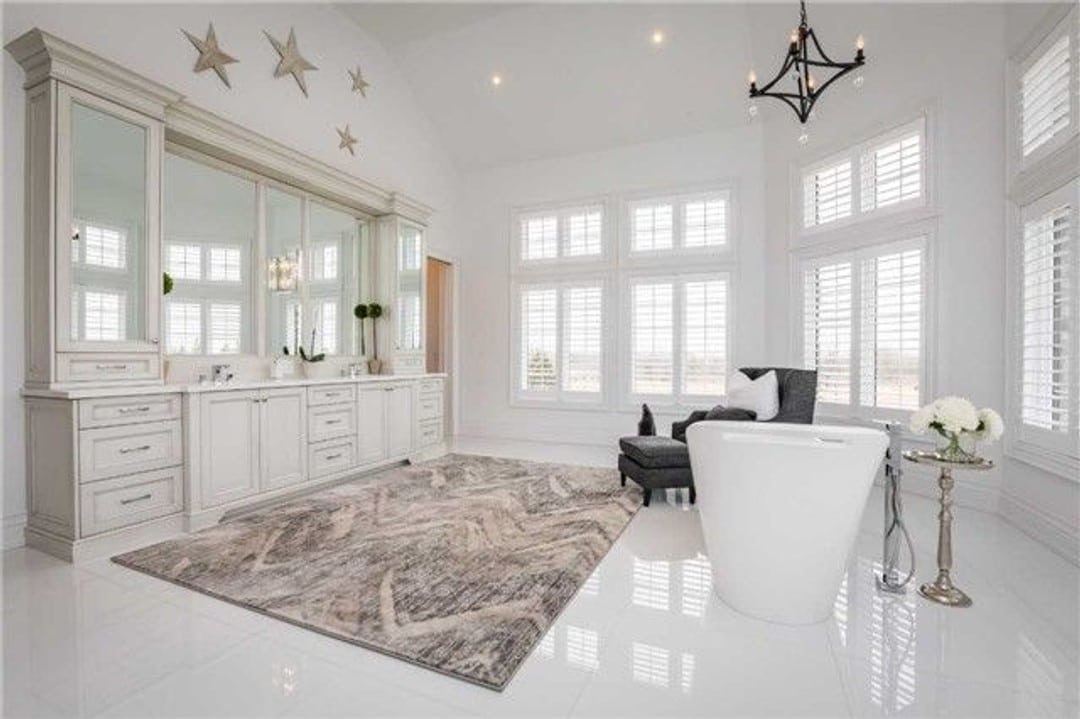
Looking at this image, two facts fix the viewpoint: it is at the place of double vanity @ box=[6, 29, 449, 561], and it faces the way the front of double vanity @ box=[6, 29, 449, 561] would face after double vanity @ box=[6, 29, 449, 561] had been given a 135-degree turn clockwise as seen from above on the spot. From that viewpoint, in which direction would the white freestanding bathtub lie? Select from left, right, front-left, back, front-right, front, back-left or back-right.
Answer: back-left

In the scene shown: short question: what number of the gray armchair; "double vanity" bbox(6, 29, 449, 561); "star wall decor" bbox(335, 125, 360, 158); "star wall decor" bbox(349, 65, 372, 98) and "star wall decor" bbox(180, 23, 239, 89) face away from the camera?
0

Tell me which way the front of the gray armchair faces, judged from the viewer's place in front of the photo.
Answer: facing the viewer and to the left of the viewer

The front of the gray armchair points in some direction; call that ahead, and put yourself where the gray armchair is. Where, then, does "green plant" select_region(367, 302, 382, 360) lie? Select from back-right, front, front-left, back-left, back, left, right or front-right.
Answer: front-right

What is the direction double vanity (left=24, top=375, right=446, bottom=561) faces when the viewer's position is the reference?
facing the viewer and to the right of the viewer

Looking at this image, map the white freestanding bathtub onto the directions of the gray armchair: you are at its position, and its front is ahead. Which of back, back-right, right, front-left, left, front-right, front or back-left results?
front-left

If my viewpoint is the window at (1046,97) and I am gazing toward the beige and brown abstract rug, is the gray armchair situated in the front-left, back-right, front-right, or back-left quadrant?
front-right

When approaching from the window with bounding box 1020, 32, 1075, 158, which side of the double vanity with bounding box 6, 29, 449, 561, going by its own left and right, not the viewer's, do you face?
front

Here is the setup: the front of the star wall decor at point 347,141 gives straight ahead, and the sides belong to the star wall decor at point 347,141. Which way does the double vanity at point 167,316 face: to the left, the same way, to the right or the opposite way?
the same way

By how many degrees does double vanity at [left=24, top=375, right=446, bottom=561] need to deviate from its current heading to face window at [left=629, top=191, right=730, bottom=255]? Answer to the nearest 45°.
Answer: approximately 45° to its left

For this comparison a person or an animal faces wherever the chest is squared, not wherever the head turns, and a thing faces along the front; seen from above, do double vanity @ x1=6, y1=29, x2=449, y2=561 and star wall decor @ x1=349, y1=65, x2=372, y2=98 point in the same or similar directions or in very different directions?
same or similar directions

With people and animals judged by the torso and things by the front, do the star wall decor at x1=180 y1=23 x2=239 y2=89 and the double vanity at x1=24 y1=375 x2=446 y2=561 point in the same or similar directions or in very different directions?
same or similar directions

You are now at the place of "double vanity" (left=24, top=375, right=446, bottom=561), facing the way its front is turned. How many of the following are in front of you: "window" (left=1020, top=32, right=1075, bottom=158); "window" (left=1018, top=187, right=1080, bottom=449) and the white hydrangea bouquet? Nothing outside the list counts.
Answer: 3

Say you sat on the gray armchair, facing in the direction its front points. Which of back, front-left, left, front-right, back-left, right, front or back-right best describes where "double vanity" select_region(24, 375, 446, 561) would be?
front
